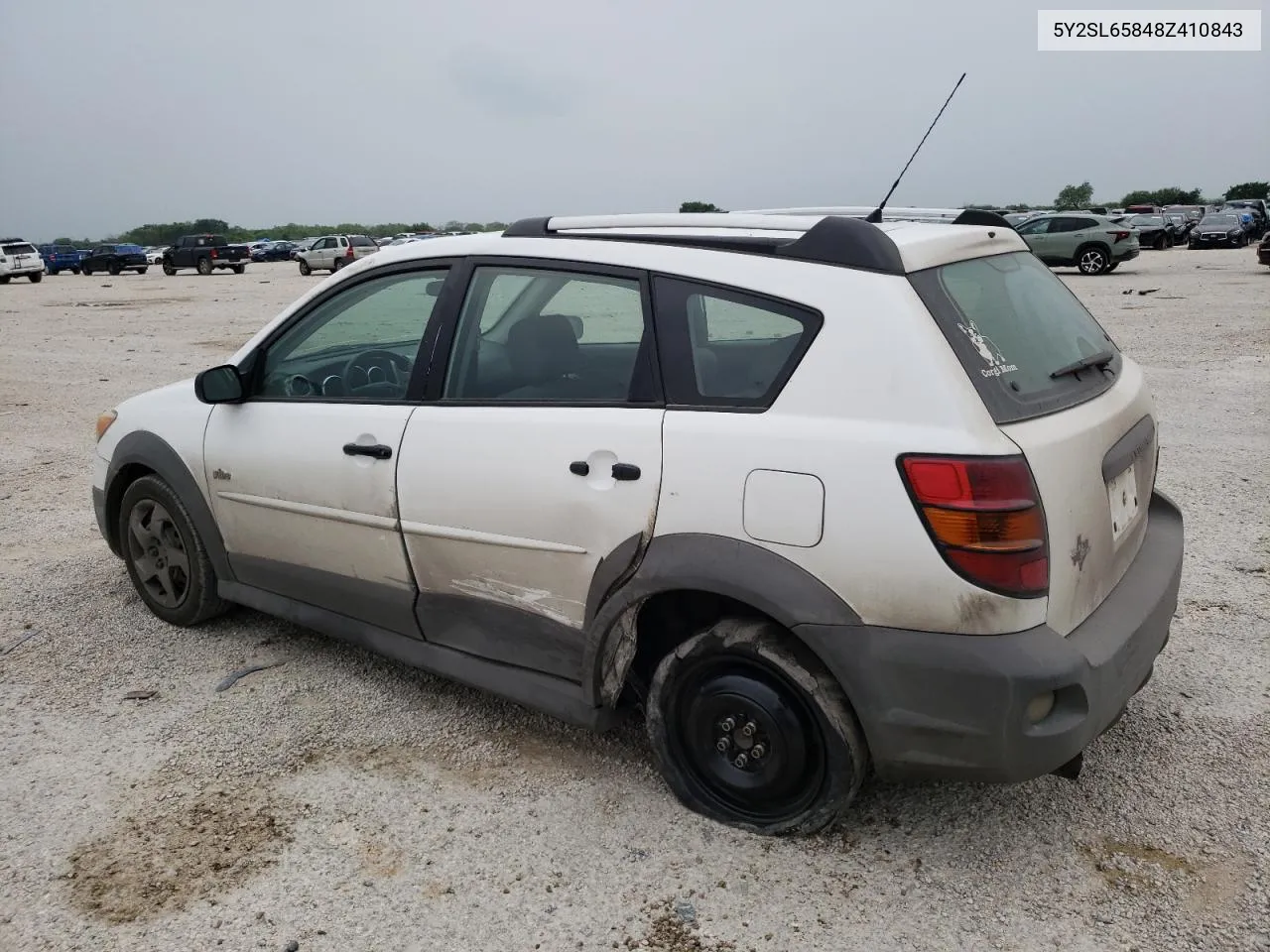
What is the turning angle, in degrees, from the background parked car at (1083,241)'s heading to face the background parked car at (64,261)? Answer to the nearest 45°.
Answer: approximately 45° to its left

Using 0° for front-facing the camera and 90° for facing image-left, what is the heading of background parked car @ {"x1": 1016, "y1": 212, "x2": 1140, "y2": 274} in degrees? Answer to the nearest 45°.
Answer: approximately 135°

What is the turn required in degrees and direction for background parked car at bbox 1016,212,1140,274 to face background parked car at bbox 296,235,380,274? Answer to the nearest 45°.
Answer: approximately 45° to its left

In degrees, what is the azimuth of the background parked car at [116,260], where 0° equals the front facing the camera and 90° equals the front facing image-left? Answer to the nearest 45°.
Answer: approximately 135°

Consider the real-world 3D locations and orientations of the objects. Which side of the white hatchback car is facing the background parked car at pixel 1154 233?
right

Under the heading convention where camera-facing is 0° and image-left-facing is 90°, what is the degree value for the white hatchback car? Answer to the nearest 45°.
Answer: approximately 135°

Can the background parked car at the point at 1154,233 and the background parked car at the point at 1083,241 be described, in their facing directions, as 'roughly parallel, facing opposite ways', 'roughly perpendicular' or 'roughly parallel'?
roughly perpendicular
